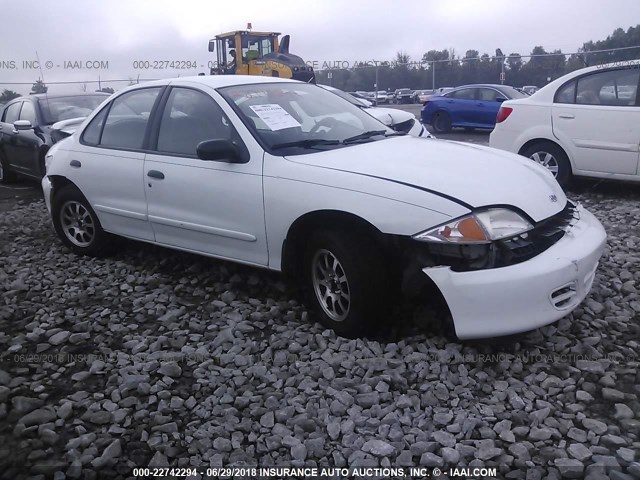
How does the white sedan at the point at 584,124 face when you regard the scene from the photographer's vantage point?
facing to the right of the viewer

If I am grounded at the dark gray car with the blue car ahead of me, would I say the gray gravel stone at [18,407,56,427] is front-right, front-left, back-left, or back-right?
back-right

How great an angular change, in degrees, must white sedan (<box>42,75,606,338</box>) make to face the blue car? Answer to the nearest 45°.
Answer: approximately 135° to its left

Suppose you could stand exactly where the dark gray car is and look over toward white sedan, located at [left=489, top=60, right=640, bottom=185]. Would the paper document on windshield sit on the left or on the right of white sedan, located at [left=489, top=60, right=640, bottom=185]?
right

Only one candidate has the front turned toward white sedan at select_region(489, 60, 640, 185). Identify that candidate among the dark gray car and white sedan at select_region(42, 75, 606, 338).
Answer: the dark gray car

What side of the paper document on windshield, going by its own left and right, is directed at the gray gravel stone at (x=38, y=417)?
right

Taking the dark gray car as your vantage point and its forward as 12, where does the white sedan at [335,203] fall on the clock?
The white sedan is roughly at 1 o'clock from the dark gray car.

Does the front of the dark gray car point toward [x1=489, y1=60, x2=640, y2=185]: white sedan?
yes

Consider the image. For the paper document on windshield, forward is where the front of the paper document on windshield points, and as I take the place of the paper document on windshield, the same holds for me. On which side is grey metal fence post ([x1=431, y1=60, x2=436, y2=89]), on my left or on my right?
on my left
